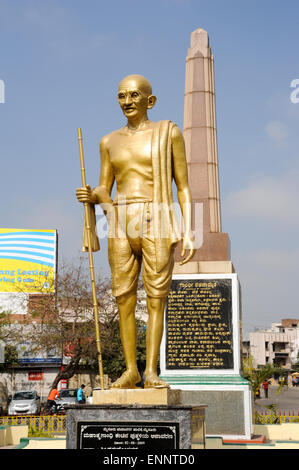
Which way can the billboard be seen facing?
toward the camera

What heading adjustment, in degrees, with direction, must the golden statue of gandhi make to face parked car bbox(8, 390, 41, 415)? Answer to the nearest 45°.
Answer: approximately 135° to its right

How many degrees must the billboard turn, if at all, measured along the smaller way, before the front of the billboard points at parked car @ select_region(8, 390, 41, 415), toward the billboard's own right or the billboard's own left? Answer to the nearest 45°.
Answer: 0° — it already faces it

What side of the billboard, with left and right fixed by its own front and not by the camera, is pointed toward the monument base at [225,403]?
front

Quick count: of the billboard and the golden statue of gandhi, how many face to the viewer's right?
0

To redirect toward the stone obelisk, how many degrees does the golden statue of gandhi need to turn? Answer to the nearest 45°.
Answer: approximately 135° to its right

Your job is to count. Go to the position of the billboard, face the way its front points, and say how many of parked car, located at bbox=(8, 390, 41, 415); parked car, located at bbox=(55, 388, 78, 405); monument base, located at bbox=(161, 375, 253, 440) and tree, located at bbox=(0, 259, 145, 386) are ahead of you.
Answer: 4

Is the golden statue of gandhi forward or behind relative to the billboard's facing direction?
forward

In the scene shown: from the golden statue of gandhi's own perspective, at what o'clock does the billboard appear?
The billboard is roughly at 4 o'clock from the golden statue of gandhi.

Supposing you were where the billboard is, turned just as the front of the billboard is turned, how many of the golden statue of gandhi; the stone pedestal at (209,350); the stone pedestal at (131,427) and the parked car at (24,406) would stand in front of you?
4

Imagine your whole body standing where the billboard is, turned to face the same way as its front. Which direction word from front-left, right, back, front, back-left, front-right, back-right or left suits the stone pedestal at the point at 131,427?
front

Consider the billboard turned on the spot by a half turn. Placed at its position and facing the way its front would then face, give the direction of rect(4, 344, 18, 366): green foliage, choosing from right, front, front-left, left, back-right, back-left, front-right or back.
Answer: back

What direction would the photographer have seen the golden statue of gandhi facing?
facing the viewer and to the left of the viewer

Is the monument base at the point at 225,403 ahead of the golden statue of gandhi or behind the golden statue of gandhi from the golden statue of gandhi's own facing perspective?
behind
